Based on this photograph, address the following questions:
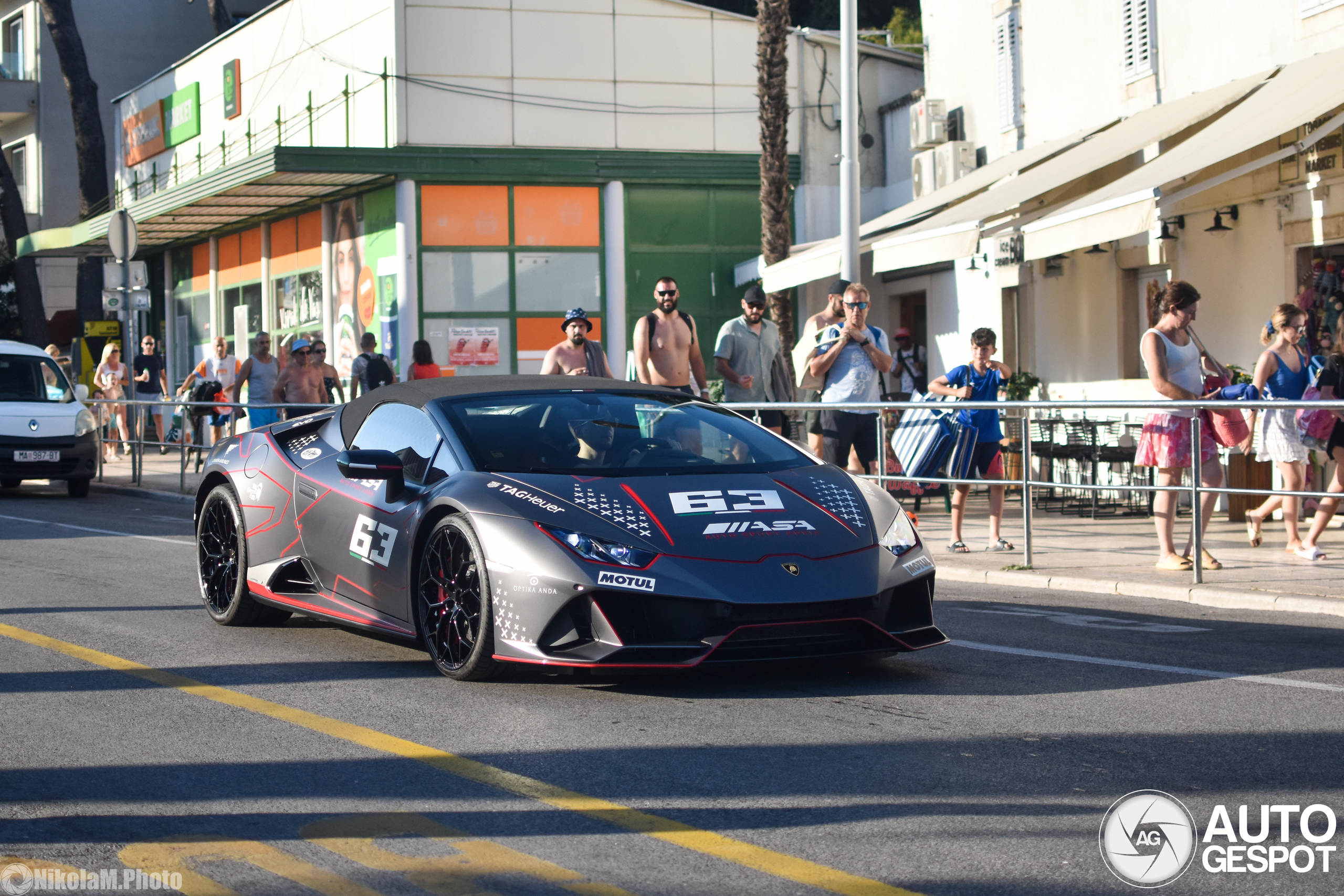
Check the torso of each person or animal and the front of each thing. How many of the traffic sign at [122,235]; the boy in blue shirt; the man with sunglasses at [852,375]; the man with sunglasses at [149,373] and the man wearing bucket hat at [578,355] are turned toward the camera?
4

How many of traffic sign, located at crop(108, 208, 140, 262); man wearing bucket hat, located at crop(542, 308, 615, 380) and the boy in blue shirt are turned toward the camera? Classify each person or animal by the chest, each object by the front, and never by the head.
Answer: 2

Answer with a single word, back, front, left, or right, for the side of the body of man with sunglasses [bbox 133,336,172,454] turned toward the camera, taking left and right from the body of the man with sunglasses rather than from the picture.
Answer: front

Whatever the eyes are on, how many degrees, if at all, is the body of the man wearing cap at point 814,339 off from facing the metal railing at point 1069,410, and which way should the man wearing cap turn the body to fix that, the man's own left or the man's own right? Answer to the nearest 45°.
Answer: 0° — they already face it

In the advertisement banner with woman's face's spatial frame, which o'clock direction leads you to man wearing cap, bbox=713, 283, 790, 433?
The man wearing cap is roughly at 10 o'clock from the advertisement banner with woman's face.

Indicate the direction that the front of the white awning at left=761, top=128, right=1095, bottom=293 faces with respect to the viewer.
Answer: facing the viewer and to the left of the viewer

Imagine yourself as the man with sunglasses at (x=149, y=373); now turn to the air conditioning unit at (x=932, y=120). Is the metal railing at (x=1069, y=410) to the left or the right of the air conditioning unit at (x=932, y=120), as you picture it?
right

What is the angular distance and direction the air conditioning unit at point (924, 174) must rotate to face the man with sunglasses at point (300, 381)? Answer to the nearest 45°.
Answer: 0° — it already faces them

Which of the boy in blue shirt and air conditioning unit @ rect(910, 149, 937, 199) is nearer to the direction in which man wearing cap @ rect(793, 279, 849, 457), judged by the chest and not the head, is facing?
the boy in blue shirt

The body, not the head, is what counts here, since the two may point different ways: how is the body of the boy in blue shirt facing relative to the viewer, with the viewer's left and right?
facing the viewer
